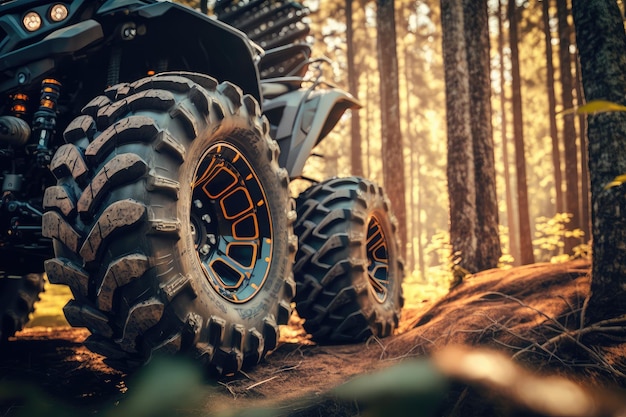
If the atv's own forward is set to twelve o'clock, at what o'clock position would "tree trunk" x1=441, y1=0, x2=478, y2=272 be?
The tree trunk is roughly at 6 o'clock from the atv.

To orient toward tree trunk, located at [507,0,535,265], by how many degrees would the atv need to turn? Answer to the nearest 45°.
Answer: approximately 180°

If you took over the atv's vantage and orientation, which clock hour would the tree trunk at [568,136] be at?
The tree trunk is roughly at 6 o'clock from the atv.

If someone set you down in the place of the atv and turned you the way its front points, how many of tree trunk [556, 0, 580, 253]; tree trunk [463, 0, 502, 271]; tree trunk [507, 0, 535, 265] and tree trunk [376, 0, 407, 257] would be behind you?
4

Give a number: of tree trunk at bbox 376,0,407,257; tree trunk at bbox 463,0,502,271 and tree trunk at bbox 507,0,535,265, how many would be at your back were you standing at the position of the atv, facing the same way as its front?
3

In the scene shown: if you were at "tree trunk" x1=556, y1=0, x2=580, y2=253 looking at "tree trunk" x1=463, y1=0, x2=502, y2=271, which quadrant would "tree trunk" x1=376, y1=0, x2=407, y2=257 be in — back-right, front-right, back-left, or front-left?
front-right

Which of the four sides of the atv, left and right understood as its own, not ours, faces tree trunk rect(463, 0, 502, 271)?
back

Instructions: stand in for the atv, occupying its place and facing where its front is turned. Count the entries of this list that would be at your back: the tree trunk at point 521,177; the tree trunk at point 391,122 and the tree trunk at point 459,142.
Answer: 3

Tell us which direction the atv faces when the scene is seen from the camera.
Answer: facing the viewer and to the left of the viewer

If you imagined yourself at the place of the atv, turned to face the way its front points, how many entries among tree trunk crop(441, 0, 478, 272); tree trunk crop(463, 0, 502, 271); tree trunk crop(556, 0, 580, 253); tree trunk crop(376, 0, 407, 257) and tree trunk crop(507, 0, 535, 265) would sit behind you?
5

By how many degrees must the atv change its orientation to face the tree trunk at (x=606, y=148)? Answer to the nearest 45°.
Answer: approximately 135° to its left
